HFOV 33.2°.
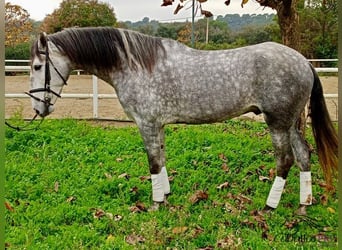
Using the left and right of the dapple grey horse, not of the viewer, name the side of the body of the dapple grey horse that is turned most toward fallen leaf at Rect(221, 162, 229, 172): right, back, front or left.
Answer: right

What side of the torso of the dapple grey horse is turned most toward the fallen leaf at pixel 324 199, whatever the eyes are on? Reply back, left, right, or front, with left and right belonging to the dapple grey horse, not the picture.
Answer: back

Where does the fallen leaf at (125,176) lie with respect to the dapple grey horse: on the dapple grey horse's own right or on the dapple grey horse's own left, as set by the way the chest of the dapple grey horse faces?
on the dapple grey horse's own right

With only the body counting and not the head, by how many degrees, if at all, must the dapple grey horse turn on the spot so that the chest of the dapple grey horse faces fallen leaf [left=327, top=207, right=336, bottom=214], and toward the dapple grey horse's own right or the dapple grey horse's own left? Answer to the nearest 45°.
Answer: approximately 180°

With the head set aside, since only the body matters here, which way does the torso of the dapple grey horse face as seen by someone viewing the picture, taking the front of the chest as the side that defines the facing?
to the viewer's left
